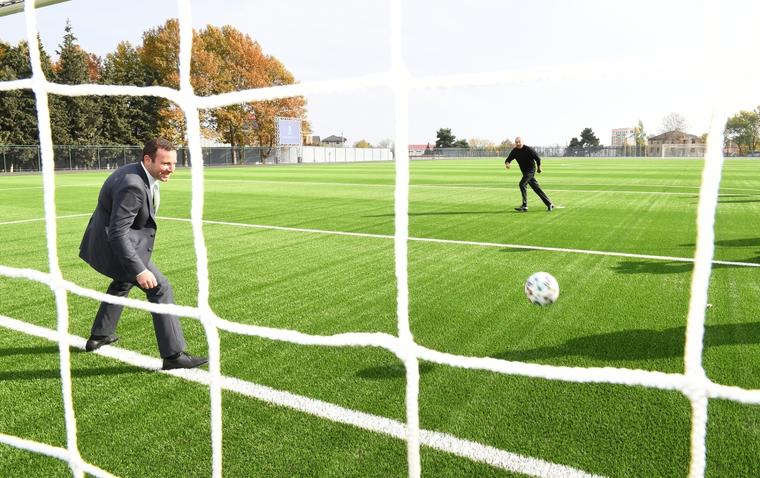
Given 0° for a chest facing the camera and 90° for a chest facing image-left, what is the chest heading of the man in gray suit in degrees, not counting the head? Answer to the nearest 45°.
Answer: approximately 270°

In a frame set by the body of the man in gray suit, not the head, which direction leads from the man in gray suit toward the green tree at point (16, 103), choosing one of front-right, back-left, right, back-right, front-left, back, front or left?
left

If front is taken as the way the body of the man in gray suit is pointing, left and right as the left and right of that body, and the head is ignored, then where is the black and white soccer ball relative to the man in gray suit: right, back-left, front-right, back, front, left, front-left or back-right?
front

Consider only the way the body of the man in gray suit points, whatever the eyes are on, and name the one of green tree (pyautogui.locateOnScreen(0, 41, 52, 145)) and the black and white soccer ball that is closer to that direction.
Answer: the black and white soccer ball

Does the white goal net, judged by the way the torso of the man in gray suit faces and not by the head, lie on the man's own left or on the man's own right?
on the man's own right

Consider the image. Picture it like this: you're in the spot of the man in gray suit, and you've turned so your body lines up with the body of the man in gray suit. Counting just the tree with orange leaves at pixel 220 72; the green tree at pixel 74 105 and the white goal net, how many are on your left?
2

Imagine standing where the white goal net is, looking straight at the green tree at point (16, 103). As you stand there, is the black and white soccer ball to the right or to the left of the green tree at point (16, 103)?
right

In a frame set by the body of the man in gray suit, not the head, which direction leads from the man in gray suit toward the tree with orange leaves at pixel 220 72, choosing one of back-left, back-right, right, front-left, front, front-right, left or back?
left

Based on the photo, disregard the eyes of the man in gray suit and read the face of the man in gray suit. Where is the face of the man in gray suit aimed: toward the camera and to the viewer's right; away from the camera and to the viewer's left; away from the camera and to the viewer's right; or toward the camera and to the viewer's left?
toward the camera and to the viewer's right

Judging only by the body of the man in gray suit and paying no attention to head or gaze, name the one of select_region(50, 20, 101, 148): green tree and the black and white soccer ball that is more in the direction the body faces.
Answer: the black and white soccer ball

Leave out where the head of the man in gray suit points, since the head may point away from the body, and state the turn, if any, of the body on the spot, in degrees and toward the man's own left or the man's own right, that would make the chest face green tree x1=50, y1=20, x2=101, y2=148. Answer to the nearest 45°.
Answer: approximately 90° to the man's own left
